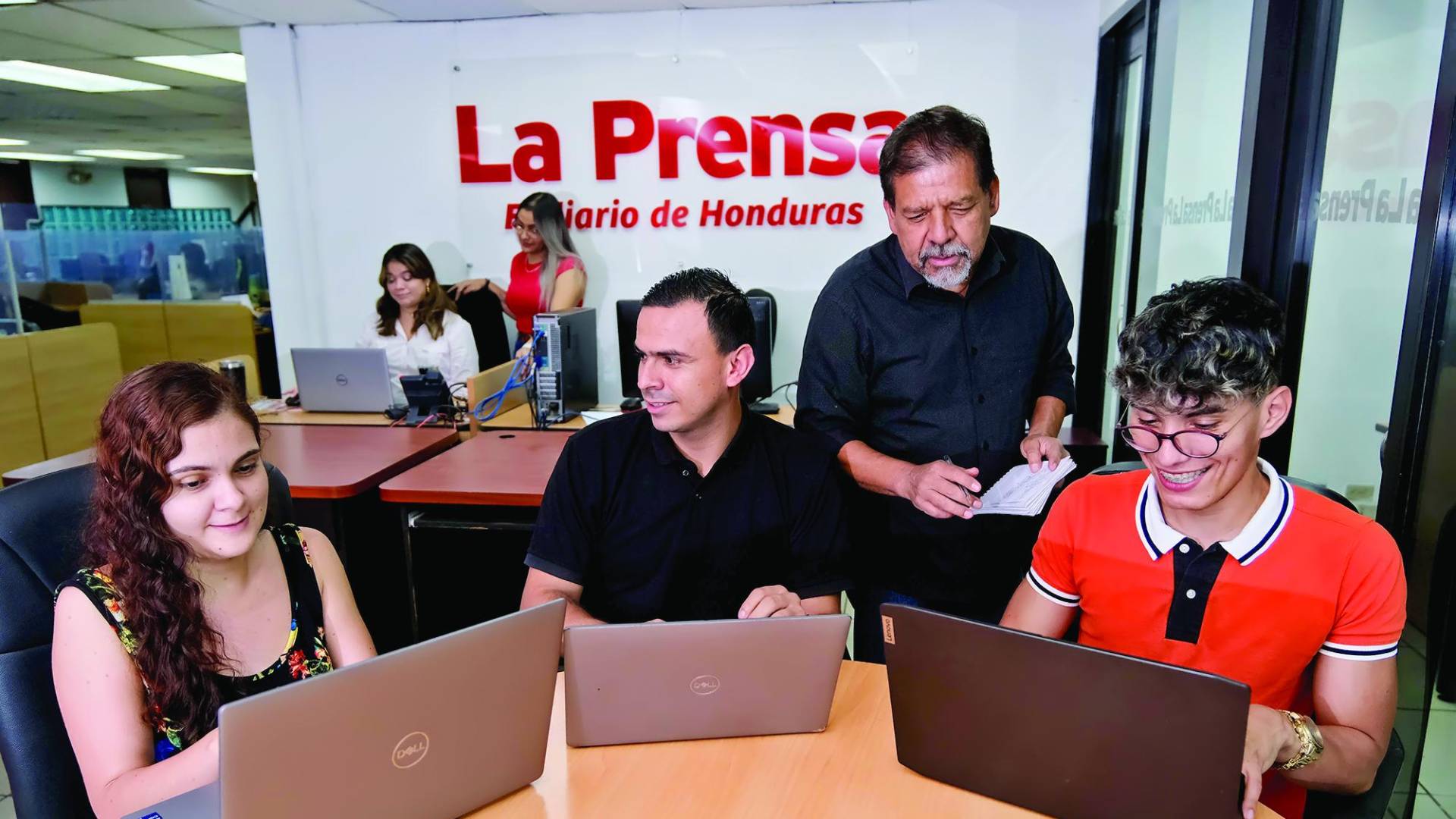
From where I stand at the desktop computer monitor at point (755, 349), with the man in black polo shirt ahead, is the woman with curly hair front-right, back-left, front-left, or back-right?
front-right

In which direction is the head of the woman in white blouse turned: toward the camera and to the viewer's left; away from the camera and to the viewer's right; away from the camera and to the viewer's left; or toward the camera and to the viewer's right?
toward the camera and to the viewer's left

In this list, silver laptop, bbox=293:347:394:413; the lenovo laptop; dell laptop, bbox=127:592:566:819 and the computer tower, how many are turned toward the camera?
0

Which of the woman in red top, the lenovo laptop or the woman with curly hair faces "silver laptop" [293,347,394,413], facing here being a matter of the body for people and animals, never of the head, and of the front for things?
the woman in red top

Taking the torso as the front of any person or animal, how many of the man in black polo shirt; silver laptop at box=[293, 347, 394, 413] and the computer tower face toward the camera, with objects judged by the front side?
1

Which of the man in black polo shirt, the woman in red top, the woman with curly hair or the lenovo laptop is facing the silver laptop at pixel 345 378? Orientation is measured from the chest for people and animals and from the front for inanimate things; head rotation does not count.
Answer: the woman in red top

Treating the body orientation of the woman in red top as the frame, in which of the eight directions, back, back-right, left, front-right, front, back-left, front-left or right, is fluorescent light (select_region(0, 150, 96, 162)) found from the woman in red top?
right

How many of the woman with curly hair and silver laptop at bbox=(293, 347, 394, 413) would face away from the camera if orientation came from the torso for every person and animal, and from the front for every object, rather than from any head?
1

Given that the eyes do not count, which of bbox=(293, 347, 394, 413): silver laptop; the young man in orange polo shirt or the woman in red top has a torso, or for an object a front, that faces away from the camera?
the silver laptop

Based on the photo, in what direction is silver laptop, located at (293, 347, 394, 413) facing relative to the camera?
away from the camera

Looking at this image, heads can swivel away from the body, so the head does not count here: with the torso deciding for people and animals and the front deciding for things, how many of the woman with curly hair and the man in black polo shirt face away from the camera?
0

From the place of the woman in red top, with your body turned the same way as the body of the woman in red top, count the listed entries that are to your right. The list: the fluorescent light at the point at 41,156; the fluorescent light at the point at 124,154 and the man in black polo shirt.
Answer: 2

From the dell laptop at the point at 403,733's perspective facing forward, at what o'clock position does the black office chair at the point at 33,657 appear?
The black office chair is roughly at 12 o'clock from the dell laptop.

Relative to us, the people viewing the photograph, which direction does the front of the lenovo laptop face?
facing away from the viewer and to the right of the viewer

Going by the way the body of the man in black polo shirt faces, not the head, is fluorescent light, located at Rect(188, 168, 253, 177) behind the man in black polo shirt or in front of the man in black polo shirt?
behind

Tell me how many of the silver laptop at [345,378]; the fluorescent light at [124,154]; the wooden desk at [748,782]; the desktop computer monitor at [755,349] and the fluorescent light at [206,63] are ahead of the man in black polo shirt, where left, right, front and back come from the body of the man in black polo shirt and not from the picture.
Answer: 1

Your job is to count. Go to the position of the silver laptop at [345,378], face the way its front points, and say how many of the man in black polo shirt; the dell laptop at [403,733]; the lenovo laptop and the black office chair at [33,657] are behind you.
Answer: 4

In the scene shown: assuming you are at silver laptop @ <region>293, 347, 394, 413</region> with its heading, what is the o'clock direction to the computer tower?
The computer tower is roughly at 4 o'clock from the silver laptop.

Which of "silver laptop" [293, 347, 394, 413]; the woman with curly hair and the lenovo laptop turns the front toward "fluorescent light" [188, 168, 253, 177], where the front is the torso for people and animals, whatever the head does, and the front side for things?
the silver laptop
